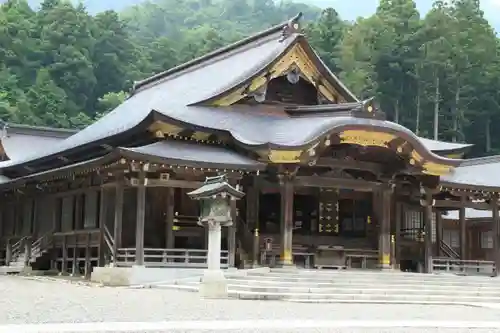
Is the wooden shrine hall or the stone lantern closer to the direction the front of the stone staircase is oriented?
the stone lantern

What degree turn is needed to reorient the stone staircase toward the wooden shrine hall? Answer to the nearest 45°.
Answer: approximately 135° to its right

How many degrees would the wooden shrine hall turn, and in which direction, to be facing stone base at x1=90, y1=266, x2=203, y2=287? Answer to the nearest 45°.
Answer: approximately 90° to its right

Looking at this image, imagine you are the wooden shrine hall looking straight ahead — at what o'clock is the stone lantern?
The stone lantern is roughly at 2 o'clock from the wooden shrine hall.

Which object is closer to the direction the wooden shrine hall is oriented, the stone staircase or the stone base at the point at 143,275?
the stone staircase

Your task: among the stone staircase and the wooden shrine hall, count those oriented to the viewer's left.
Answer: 0

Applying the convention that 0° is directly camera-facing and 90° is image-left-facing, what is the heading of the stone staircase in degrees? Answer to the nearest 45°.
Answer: approximately 0°

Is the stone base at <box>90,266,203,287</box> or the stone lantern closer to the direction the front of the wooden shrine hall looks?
the stone lantern
